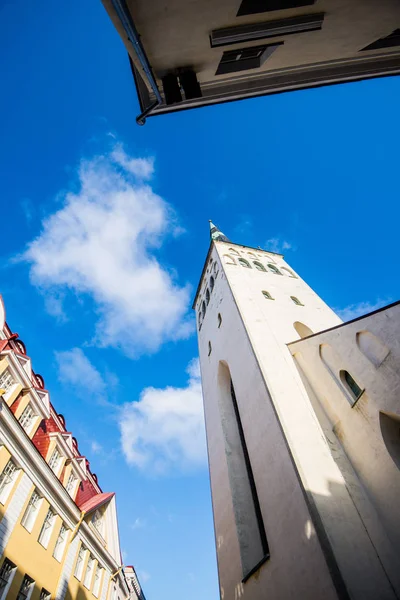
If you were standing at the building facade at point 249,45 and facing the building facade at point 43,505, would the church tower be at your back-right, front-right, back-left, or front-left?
front-right

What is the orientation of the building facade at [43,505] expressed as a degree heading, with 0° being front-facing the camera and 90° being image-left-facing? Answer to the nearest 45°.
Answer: approximately 315°

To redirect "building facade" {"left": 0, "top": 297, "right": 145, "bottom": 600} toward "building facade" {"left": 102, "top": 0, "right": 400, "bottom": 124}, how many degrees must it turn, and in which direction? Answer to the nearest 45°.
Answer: approximately 45° to its right

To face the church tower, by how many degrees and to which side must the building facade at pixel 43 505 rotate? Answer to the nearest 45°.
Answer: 0° — it already faces it

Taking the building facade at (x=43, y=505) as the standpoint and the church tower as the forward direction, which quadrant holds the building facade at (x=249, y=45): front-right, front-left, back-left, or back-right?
front-right
